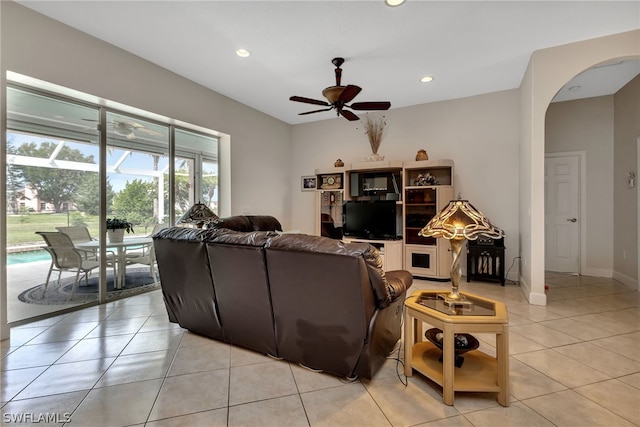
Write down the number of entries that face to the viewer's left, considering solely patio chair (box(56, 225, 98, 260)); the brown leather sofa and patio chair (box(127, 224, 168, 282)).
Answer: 1

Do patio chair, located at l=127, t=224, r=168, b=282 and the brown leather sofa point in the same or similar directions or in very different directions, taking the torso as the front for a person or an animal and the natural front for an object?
very different directions

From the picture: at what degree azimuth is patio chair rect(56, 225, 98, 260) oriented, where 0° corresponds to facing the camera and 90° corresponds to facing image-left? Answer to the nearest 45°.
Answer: approximately 315°

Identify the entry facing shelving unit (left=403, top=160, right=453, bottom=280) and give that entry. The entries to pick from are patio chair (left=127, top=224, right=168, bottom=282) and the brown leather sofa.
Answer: the brown leather sofa

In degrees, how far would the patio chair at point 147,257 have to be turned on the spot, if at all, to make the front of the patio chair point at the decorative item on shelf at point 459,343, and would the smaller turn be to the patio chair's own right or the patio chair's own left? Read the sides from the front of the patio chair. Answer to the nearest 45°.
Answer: approximately 135° to the patio chair's own left

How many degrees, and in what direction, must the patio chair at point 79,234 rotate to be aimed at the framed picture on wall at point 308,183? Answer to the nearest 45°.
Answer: approximately 45° to its left

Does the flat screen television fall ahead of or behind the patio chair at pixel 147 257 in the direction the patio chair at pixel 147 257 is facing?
behind

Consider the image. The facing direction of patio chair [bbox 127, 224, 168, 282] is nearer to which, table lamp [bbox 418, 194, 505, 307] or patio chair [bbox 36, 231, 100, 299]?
the patio chair

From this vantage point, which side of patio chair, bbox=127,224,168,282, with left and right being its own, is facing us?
left

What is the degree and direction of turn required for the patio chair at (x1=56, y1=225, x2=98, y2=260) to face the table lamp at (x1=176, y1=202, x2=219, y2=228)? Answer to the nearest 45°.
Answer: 0° — it already faces it

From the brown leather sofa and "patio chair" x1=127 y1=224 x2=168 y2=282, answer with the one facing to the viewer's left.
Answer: the patio chair

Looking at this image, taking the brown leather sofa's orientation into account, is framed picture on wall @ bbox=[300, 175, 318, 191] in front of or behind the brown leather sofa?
in front

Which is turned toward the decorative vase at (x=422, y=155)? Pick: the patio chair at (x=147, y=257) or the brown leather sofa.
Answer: the brown leather sofa

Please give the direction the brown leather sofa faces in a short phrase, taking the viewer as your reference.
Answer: facing away from the viewer and to the right of the viewer

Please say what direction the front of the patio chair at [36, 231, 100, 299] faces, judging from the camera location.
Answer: facing away from the viewer and to the right of the viewer

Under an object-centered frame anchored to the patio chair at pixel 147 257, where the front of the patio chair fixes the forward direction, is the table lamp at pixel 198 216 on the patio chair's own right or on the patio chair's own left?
on the patio chair's own left
